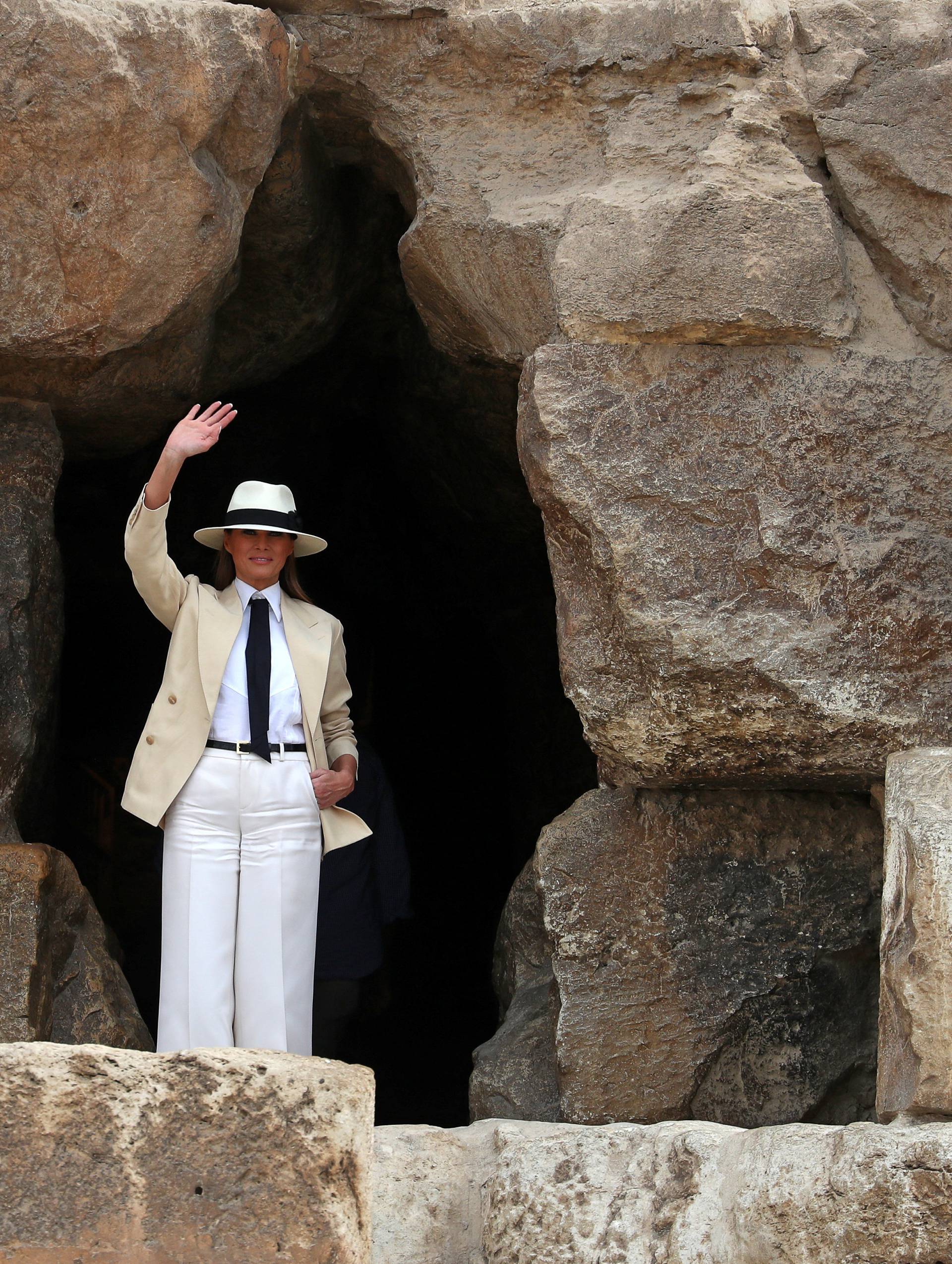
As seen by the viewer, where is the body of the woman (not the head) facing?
toward the camera

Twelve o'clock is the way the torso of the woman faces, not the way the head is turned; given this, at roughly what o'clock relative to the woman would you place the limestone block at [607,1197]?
The limestone block is roughly at 11 o'clock from the woman.

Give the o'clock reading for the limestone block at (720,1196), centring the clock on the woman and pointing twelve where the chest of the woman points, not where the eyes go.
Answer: The limestone block is roughly at 11 o'clock from the woman.

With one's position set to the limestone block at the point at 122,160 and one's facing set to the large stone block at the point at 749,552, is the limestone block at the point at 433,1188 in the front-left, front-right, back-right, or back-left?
front-right

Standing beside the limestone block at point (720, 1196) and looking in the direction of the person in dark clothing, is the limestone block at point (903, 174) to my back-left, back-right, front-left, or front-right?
front-right

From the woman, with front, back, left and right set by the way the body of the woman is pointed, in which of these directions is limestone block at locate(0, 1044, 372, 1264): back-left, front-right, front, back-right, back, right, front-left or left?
front

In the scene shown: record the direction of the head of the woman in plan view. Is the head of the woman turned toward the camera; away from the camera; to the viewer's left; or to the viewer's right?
toward the camera

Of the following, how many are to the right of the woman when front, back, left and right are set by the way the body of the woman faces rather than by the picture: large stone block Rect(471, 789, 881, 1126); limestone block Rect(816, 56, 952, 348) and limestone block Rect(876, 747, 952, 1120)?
0

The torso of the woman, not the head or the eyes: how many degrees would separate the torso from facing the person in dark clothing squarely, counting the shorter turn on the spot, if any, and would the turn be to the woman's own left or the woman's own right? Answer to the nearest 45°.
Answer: approximately 135° to the woman's own left

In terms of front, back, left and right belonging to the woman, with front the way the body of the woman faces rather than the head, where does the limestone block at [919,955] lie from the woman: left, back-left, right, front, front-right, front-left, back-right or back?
front-left

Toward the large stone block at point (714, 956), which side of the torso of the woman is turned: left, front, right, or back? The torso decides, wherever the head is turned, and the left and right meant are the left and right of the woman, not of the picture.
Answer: left

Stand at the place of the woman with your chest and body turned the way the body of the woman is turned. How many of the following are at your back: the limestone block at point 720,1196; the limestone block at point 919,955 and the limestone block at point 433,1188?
0

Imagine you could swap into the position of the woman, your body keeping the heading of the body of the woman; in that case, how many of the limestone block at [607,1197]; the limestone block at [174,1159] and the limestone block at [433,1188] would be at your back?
0

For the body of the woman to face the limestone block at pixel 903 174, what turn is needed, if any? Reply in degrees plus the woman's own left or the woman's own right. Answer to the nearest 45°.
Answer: approximately 90° to the woman's own left

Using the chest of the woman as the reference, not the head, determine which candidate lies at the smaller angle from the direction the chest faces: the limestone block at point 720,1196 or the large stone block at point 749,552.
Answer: the limestone block
